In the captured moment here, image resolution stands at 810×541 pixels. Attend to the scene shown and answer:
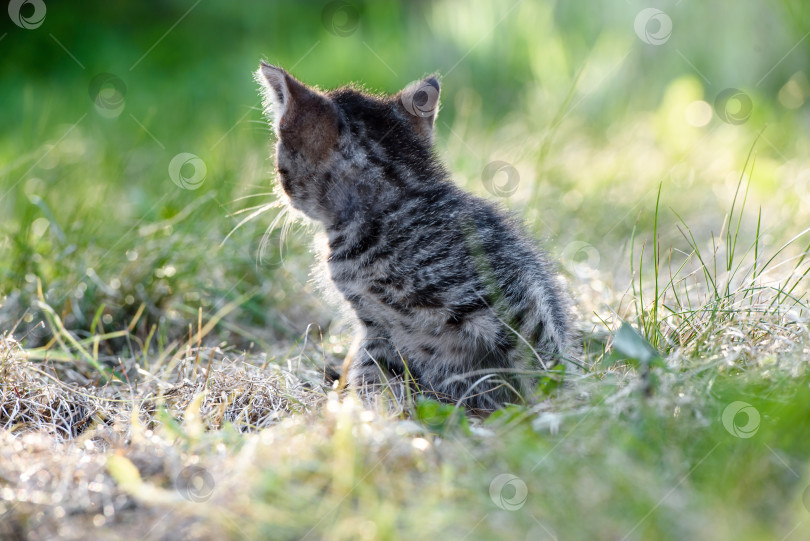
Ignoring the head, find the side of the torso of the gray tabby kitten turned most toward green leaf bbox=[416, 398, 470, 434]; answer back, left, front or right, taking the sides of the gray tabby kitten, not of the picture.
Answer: back

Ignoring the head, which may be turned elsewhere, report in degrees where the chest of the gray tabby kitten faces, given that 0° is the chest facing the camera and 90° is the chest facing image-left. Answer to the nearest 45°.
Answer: approximately 135°

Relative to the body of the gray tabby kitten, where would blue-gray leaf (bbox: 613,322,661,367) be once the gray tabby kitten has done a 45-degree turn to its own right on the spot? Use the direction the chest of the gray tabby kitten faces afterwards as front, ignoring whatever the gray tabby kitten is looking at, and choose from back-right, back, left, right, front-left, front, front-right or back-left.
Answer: back-right
